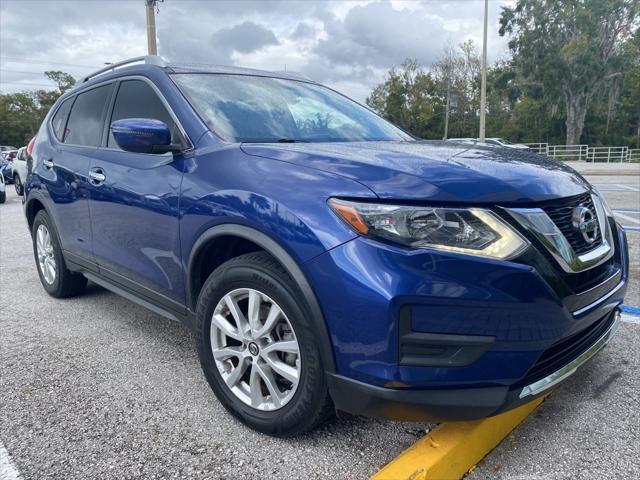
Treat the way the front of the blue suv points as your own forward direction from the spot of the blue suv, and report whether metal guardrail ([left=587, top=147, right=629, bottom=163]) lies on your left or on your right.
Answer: on your left

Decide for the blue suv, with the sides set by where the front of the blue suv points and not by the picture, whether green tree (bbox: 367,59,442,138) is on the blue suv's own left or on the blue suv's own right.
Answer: on the blue suv's own left

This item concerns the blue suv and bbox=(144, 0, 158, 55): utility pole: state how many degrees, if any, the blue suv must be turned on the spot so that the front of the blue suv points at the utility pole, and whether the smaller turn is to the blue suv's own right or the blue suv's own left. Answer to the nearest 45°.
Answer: approximately 135° to the blue suv's own left

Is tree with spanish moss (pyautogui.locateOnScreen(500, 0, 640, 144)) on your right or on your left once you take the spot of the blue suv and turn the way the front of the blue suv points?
on your left

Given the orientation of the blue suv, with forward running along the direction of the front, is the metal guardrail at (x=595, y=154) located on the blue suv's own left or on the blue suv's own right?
on the blue suv's own left

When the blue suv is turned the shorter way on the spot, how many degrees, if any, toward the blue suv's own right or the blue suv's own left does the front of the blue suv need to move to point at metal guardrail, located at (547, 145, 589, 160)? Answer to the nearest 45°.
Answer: approximately 90° to the blue suv's own left

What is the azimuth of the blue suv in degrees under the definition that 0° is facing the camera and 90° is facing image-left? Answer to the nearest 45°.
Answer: approximately 315°

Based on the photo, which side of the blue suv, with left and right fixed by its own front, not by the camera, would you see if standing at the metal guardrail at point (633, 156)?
left
